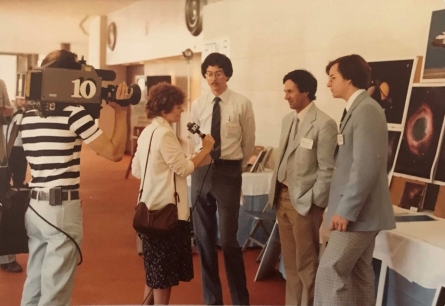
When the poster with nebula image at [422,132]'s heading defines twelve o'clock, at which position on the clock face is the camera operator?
The camera operator is roughly at 12 o'clock from the poster with nebula image.

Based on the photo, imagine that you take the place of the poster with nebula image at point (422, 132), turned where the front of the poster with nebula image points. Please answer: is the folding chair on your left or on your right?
on your right

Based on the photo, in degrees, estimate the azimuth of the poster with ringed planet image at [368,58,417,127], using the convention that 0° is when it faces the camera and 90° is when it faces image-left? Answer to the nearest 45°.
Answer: approximately 45°

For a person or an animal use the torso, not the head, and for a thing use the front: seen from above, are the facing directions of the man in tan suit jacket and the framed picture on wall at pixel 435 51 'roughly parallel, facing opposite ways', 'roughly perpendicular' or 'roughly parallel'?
roughly parallel

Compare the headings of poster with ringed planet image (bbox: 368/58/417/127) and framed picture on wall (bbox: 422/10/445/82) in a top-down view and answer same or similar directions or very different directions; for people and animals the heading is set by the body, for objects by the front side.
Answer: same or similar directions

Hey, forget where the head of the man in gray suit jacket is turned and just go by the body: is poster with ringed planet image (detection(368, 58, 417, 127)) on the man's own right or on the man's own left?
on the man's own right

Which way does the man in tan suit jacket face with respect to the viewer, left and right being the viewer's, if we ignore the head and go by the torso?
facing the viewer and to the left of the viewer

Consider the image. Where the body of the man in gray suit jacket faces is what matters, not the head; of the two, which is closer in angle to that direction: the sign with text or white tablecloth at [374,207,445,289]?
the sign with text

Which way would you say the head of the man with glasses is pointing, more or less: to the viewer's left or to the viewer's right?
to the viewer's left

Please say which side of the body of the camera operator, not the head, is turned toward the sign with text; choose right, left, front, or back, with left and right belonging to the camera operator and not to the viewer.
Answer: front

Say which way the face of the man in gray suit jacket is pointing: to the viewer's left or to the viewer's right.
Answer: to the viewer's left

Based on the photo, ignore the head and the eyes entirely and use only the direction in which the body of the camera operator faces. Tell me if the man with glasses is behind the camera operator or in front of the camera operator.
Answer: in front

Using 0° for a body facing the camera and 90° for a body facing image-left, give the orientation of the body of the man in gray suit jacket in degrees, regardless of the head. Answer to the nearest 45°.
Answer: approximately 90°

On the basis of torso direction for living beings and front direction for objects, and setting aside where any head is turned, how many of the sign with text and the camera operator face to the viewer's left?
0
